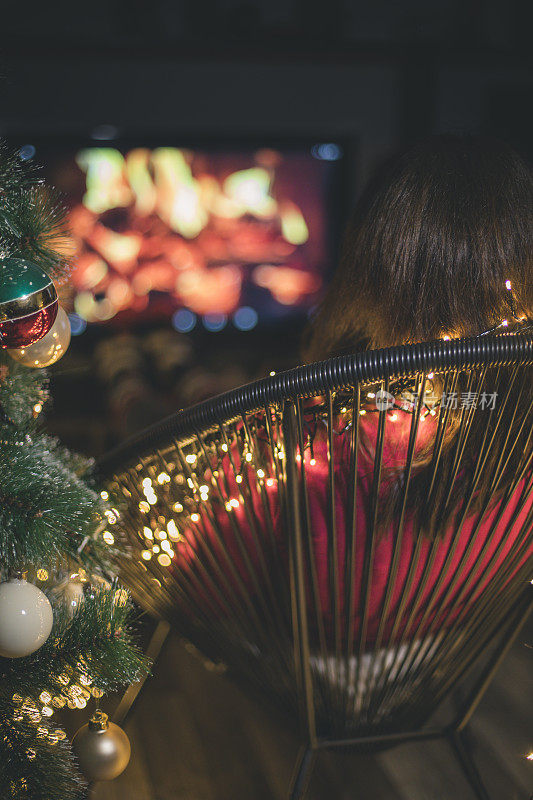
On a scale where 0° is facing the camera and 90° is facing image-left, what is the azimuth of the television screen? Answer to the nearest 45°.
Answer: approximately 0°

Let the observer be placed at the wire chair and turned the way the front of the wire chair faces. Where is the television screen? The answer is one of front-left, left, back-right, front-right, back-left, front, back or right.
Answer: front-right

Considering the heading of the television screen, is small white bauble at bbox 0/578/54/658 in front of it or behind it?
in front

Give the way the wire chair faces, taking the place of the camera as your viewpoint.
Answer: facing away from the viewer and to the left of the viewer

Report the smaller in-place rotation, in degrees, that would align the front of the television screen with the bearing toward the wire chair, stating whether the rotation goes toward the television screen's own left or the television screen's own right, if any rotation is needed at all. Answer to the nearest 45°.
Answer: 0° — it already faces it

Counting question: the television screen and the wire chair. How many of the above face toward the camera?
1
